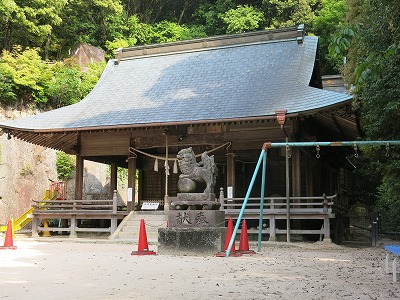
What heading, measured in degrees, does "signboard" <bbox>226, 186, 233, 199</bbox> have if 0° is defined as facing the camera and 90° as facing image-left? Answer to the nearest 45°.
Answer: approximately 0°

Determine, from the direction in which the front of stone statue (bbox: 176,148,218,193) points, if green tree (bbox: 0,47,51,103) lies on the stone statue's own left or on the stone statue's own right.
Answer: on the stone statue's own right

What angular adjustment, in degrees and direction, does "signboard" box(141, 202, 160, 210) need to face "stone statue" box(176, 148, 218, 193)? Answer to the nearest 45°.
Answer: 0° — it already faces it

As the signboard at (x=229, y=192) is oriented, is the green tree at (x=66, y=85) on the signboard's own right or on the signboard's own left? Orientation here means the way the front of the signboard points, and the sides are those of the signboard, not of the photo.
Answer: on the signboard's own right

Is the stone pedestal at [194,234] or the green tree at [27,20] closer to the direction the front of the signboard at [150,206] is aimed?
the stone pedestal

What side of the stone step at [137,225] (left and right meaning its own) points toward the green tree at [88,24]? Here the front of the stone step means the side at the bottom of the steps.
back

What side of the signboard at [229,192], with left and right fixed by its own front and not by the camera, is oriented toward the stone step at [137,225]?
right

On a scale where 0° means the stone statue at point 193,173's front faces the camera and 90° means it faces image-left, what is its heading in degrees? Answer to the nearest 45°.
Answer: approximately 90°

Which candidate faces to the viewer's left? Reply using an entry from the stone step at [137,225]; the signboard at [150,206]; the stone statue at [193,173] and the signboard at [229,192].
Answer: the stone statue

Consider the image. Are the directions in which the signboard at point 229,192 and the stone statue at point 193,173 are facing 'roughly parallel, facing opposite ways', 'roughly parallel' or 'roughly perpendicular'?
roughly perpendicular

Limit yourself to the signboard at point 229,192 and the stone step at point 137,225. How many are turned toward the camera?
2

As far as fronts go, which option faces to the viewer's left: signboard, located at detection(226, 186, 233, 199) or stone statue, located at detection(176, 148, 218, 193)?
the stone statue

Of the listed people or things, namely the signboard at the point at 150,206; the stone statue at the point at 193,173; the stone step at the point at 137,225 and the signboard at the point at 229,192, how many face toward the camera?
3
